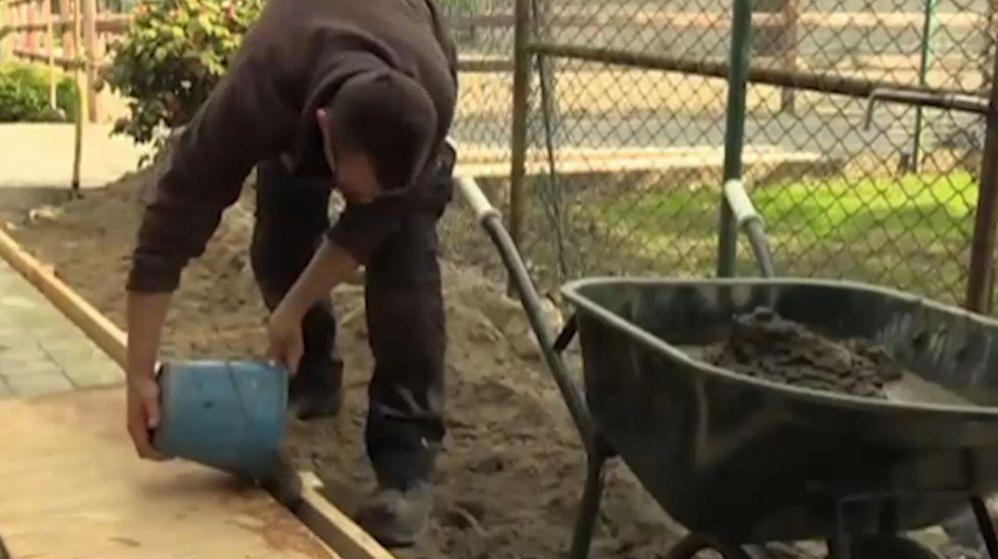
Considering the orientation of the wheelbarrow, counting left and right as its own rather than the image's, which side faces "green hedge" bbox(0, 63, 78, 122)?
back

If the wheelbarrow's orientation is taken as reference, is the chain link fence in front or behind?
behind

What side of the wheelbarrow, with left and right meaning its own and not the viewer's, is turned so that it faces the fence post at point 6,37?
back

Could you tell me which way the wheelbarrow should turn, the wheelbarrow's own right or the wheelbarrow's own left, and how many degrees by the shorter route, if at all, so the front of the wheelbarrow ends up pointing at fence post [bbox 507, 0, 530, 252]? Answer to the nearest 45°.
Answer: approximately 135° to the wheelbarrow's own left

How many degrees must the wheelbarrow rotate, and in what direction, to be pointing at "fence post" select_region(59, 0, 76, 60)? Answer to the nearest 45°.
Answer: approximately 180°

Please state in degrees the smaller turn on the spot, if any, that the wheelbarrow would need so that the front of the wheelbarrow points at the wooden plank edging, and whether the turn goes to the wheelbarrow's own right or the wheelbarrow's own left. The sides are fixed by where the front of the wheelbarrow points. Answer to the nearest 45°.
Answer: approximately 180°

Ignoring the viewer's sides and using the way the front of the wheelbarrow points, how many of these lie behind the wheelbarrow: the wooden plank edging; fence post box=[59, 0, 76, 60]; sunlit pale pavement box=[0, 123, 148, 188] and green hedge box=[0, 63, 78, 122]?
4

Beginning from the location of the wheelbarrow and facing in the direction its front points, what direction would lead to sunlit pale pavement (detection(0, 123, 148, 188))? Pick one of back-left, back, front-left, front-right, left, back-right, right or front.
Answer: back

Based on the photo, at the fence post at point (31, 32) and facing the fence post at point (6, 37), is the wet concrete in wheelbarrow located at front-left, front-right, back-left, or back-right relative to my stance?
back-left

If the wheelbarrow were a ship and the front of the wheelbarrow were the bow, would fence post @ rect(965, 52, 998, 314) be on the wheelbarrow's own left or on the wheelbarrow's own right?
on the wheelbarrow's own left

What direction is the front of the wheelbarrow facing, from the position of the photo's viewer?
facing the viewer and to the right of the viewer
